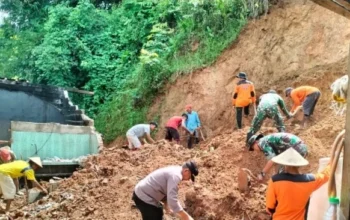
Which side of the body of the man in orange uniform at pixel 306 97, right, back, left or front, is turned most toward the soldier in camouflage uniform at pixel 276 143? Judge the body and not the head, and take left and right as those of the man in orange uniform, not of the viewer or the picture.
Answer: left

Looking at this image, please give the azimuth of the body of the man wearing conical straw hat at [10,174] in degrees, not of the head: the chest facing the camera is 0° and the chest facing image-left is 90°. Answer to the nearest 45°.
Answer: approximately 270°

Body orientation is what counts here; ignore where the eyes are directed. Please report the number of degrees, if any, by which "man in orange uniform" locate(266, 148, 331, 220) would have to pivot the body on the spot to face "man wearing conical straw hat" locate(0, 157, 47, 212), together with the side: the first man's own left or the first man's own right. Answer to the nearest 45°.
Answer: approximately 45° to the first man's own left

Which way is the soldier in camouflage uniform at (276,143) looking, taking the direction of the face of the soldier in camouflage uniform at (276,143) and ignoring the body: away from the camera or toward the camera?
toward the camera

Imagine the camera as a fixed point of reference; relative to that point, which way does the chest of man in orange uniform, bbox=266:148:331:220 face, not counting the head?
away from the camera

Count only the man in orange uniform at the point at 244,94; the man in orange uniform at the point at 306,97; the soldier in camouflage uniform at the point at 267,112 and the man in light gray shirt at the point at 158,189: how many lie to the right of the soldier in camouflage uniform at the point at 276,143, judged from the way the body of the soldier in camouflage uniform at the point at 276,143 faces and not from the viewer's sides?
3

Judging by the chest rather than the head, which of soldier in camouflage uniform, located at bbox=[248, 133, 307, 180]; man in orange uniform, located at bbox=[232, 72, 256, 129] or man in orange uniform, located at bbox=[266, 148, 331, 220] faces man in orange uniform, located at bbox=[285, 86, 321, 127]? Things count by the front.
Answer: man in orange uniform, located at bbox=[266, 148, 331, 220]

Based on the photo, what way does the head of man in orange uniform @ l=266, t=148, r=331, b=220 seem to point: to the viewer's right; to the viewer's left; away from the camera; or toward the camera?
away from the camera

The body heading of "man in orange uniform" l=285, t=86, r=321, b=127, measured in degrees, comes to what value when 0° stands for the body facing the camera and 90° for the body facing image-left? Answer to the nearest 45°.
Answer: approximately 90°

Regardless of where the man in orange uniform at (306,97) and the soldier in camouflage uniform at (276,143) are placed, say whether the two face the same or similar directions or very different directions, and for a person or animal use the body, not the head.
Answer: same or similar directions

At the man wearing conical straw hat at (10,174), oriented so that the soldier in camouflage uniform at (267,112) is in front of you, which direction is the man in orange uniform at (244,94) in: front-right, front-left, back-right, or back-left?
front-left

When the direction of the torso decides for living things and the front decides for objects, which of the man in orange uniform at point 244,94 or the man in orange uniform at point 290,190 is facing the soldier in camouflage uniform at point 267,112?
the man in orange uniform at point 290,190

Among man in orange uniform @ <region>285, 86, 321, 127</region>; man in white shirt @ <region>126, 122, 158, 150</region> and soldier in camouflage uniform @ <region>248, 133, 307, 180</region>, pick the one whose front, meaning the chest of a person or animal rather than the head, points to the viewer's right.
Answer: the man in white shirt

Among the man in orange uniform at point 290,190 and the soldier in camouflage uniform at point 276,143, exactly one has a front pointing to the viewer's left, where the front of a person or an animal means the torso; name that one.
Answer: the soldier in camouflage uniform

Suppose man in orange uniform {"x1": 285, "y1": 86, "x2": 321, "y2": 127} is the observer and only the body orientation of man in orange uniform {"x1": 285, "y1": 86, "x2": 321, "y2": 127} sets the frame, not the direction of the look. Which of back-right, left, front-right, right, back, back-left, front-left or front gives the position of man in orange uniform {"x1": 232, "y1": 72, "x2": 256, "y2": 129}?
front-right

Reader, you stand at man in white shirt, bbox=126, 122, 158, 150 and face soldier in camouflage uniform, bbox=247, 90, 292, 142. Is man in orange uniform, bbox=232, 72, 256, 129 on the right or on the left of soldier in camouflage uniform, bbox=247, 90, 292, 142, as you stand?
left

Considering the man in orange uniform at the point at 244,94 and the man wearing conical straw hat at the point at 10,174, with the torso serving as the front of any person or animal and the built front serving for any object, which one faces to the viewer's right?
the man wearing conical straw hat

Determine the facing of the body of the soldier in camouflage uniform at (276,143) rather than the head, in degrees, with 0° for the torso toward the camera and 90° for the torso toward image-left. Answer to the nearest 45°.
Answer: approximately 90°
